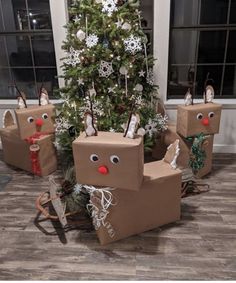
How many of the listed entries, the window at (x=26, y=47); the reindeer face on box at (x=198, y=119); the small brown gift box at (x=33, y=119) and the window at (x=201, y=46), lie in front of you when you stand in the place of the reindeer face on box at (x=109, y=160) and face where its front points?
0

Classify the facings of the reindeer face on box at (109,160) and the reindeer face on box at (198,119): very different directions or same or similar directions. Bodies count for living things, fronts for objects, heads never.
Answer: same or similar directions

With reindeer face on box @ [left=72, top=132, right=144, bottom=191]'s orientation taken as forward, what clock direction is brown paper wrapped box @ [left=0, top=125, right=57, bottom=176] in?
The brown paper wrapped box is roughly at 5 o'clock from the reindeer face on box.

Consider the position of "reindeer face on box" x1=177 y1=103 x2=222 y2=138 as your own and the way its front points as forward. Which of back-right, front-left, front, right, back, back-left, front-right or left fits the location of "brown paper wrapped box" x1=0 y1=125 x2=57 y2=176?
back-right

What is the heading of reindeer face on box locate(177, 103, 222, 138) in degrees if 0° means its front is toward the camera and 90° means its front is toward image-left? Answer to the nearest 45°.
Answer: approximately 315°

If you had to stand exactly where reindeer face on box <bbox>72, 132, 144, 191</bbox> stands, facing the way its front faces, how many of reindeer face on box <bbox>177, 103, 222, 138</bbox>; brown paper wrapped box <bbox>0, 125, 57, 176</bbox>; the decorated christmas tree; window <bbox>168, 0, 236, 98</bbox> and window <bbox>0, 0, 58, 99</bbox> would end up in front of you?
0

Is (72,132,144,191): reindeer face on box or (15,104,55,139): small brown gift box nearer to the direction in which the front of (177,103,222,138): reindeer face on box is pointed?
the reindeer face on box

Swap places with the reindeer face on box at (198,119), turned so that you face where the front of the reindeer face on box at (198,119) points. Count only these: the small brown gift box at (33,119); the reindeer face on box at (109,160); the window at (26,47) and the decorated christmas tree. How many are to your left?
0

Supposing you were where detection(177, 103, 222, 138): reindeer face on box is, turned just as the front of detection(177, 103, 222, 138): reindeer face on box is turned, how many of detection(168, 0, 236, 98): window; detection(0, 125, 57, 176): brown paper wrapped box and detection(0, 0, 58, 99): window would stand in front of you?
0

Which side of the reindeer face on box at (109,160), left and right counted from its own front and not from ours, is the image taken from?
front

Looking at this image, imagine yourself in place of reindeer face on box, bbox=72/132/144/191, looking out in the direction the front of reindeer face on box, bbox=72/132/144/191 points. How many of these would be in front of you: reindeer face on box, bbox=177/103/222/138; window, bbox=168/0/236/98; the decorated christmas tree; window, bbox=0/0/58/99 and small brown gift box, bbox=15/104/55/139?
0

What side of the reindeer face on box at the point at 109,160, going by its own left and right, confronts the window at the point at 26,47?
back

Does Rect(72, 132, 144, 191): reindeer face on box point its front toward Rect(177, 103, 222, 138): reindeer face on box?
no

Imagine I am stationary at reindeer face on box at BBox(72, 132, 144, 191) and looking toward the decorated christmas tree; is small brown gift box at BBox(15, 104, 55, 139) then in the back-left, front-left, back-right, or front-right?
front-left

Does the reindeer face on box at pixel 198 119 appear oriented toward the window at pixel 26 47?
no

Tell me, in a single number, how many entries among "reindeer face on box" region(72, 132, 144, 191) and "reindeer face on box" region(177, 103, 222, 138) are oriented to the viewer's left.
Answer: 0

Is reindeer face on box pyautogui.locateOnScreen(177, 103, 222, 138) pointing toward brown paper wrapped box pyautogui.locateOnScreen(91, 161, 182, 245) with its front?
no

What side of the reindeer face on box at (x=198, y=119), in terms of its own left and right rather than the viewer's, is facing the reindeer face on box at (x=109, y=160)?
right
